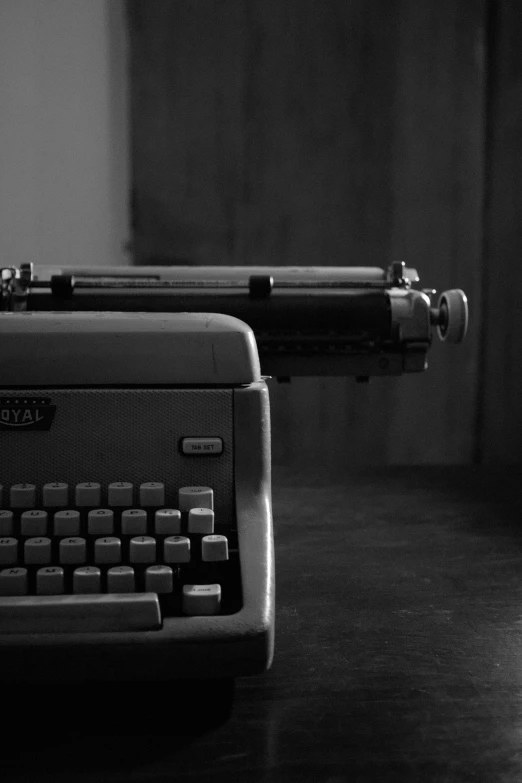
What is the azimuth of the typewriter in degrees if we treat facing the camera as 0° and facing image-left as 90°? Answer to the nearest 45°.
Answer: approximately 0°
